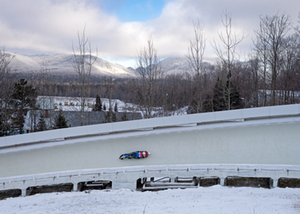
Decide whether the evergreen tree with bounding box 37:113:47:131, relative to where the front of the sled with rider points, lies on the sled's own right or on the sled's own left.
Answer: on the sled's own right

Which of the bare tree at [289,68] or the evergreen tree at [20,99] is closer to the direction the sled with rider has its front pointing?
the evergreen tree

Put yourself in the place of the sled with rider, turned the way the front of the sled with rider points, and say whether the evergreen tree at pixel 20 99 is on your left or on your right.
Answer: on your right

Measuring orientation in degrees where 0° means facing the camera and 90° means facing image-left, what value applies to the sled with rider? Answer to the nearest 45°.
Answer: approximately 90°

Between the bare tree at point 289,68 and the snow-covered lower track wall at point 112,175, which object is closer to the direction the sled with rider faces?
the snow-covered lower track wall

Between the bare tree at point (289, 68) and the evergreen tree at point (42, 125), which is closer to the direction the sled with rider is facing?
the evergreen tree

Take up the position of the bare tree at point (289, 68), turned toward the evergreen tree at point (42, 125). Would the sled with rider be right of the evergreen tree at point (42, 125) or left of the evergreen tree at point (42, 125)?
left

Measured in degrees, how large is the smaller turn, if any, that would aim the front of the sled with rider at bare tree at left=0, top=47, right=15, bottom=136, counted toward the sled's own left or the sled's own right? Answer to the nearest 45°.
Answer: approximately 45° to the sled's own right
